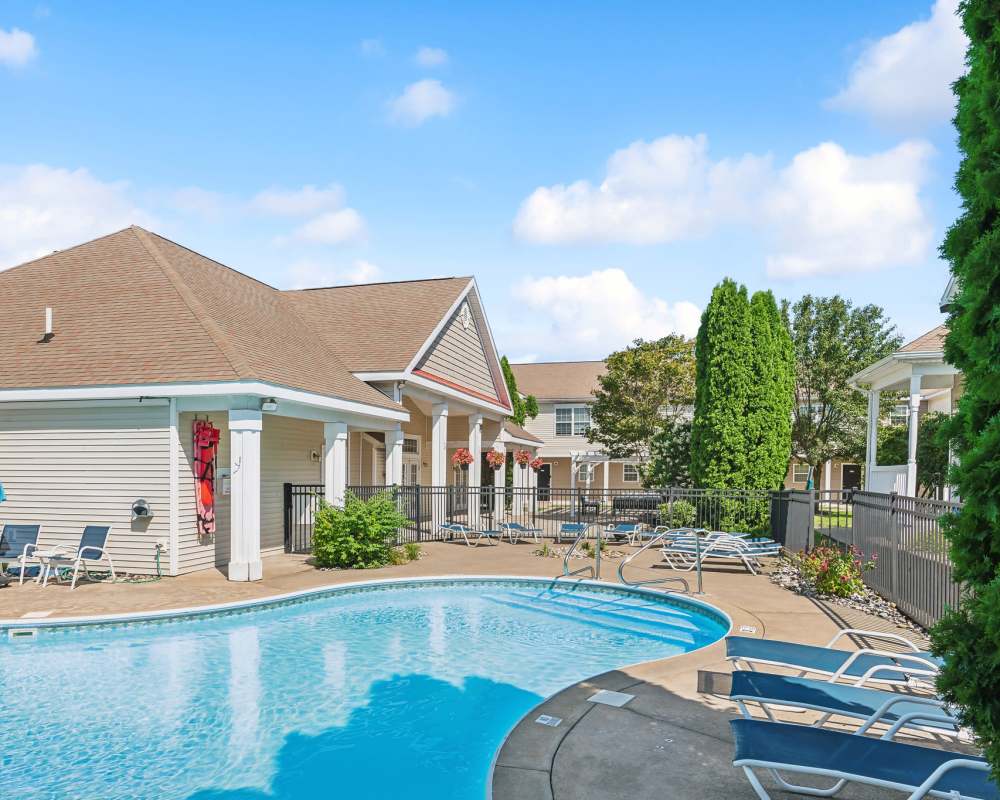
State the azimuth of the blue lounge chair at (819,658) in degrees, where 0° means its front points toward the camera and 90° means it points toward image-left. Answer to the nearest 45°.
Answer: approximately 90°

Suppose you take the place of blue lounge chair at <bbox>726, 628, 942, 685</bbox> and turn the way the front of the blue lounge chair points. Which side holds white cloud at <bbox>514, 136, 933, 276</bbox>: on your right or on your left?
on your right

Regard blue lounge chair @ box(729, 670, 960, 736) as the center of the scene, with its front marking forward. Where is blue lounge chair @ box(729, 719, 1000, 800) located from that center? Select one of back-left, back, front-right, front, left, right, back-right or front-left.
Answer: left

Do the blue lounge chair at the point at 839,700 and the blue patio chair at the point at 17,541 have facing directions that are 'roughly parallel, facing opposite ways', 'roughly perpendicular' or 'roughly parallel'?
roughly perpendicular

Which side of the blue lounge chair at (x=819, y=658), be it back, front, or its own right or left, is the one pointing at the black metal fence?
right

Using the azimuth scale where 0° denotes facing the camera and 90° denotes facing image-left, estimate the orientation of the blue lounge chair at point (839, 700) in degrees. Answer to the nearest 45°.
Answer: approximately 90°

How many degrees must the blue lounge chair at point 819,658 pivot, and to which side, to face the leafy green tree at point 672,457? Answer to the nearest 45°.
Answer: approximately 90° to its right

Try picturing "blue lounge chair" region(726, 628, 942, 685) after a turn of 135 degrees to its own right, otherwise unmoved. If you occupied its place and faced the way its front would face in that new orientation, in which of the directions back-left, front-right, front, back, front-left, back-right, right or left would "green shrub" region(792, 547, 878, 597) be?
front-left

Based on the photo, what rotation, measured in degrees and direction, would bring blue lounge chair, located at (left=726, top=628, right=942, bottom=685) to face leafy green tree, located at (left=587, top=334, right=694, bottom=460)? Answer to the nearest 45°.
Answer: approximately 90° to its right

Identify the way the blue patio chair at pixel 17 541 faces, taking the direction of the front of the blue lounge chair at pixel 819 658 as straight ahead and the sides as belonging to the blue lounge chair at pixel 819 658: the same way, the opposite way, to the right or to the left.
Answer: to the left
